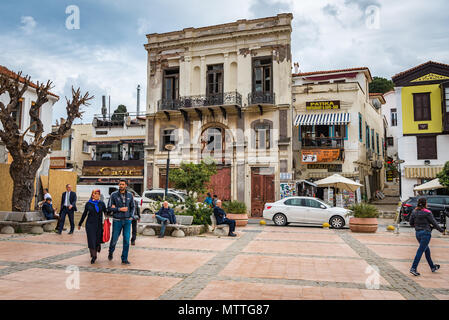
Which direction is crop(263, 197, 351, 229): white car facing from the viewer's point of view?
to the viewer's right

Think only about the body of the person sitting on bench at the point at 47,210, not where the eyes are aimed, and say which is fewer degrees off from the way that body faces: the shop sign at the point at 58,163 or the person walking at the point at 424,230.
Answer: the person walking

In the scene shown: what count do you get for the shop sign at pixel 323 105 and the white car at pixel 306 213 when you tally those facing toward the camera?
1

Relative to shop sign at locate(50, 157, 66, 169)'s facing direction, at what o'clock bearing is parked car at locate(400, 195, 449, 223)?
The parked car is roughly at 11 o'clock from the shop sign.

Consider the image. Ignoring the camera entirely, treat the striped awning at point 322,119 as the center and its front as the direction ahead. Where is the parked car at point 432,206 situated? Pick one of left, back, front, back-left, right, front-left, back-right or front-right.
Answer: front-left

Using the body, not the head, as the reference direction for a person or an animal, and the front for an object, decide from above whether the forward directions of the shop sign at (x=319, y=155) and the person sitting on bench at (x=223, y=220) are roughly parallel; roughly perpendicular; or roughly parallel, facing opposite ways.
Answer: roughly perpendicular

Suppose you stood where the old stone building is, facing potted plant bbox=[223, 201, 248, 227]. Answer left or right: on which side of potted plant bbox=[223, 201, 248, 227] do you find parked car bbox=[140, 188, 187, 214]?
right
